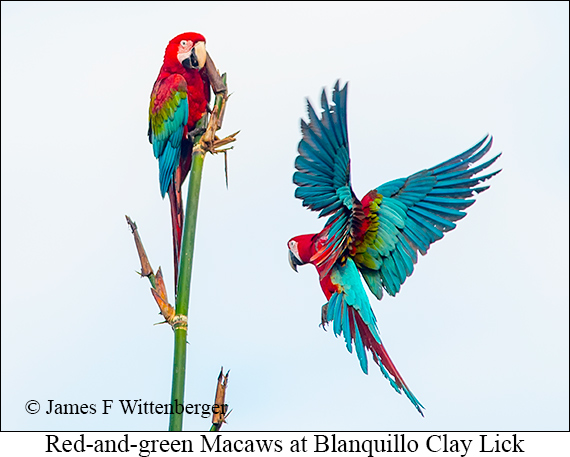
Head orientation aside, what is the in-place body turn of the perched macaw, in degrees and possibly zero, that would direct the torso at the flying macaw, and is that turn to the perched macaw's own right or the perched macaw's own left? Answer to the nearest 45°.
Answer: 0° — it already faces it

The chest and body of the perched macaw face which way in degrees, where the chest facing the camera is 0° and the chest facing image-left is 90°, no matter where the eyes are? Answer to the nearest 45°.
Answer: approximately 315°
